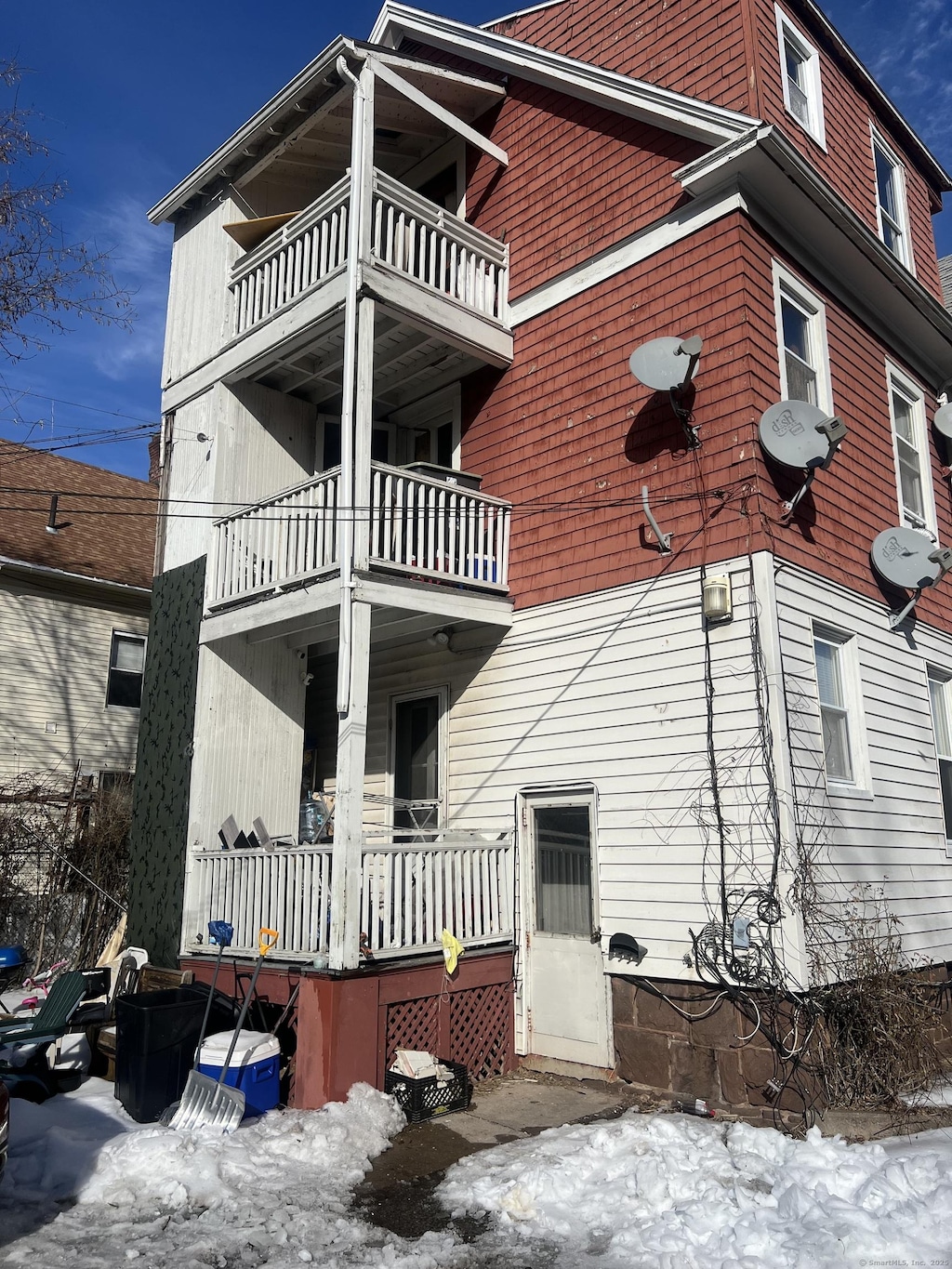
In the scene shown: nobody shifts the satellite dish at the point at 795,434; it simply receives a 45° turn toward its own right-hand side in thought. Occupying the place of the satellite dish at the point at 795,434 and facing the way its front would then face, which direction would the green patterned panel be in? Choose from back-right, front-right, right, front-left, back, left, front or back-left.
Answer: right

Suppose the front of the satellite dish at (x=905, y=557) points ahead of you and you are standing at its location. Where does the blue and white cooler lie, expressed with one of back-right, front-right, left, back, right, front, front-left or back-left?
right

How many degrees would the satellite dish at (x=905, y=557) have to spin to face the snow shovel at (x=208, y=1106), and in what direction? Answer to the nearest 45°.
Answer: approximately 90° to its right

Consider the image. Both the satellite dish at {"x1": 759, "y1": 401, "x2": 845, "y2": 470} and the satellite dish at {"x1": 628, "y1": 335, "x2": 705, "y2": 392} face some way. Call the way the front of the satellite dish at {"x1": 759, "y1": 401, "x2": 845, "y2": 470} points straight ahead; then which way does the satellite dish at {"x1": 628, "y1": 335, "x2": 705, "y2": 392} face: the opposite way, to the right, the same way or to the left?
the same way

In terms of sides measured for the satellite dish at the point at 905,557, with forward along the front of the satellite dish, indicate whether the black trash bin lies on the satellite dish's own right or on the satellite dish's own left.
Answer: on the satellite dish's own right

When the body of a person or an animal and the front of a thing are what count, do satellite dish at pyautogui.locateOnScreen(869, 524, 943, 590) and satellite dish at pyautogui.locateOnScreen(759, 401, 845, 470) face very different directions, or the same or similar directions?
same or similar directions

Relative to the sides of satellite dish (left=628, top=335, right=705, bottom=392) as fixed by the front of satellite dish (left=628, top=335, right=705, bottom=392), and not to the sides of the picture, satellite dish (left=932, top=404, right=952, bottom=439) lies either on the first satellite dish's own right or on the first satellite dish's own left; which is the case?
on the first satellite dish's own left

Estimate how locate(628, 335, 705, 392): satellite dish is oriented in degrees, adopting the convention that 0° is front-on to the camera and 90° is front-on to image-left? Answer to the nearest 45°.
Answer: approximately 315°

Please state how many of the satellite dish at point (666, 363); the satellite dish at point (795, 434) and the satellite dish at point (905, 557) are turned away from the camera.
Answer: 0

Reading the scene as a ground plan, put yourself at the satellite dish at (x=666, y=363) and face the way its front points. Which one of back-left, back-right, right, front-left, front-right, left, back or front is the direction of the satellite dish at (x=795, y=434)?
front-left

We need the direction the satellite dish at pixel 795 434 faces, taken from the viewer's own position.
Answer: facing the viewer and to the right of the viewer
